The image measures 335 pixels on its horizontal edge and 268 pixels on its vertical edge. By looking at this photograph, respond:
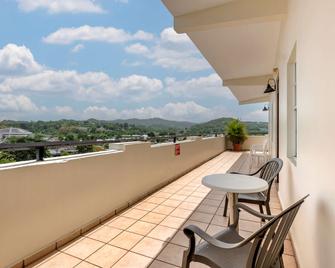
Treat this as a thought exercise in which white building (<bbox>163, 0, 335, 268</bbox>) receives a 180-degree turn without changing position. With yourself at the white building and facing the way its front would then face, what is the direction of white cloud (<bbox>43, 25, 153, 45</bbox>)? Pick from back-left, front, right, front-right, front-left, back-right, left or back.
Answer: back-left

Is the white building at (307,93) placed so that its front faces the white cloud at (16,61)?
yes

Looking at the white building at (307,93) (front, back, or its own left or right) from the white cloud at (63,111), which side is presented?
front

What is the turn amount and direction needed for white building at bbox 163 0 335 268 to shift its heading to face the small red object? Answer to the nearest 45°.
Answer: approximately 45° to its right

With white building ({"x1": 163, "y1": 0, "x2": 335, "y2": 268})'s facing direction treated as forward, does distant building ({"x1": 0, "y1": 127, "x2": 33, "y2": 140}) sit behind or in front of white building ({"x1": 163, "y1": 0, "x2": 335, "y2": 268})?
in front

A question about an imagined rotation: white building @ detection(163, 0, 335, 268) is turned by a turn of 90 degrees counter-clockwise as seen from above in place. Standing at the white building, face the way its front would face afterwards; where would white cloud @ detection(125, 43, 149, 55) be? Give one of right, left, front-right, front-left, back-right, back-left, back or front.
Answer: back-right

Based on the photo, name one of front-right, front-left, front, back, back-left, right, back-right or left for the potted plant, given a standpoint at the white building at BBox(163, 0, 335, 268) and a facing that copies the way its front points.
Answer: right

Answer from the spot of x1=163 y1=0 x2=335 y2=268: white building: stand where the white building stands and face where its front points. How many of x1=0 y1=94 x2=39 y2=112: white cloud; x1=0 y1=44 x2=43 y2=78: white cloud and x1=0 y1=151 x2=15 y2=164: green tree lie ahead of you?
3

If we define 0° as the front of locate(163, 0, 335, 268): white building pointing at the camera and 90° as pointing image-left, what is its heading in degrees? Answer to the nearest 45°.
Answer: approximately 90°

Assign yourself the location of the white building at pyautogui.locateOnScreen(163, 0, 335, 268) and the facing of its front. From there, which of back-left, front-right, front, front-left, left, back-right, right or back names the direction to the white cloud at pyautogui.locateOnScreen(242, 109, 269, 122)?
right

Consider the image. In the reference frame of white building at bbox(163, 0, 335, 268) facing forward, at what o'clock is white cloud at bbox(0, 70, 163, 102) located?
The white cloud is roughly at 1 o'clock from the white building.
